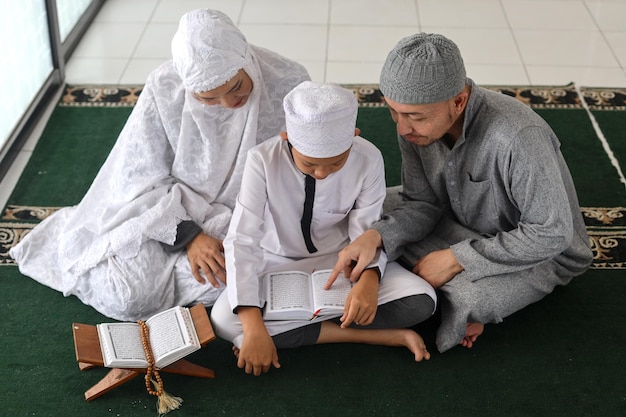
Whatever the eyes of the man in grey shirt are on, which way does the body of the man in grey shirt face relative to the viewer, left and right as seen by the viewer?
facing the viewer and to the left of the viewer

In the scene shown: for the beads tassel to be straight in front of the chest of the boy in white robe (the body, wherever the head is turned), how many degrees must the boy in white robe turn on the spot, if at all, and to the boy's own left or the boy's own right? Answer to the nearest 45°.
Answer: approximately 45° to the boy's own right

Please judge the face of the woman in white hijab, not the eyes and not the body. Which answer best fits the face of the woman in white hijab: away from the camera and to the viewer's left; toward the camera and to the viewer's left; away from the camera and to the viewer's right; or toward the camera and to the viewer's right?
toward the camera and to the viewer's right

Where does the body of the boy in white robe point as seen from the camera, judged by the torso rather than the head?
toward the camera

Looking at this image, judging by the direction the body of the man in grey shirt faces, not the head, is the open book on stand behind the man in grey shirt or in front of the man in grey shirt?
in front

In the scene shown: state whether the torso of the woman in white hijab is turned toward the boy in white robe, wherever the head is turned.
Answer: yes

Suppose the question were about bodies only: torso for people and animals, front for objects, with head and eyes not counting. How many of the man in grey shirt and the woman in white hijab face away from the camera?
0

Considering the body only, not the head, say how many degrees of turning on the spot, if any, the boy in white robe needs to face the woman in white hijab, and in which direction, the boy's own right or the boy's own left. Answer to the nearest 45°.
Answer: approximately 90° to the boy's own right

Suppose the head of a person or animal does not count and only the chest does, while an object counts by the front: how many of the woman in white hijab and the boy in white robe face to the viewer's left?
0

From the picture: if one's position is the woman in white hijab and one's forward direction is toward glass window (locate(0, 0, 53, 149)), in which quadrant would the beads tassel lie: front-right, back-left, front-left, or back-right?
back-left

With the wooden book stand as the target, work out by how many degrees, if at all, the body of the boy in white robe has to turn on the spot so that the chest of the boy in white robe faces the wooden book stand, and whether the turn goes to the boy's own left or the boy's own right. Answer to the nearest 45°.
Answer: approximately 45° to the boy's own right

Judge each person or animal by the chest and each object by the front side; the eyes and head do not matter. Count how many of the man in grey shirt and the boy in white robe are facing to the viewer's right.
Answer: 0

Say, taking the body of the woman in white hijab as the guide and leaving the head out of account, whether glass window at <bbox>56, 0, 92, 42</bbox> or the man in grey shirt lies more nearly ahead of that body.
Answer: the man in grey shirt

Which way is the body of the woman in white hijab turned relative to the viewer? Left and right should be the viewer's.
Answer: facing the viewer and to the right of the viewer

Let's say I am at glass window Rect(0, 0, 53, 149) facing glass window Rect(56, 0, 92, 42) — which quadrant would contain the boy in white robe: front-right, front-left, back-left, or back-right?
back-right

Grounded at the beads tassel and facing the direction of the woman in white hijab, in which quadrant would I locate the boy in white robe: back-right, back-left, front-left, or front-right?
front-right

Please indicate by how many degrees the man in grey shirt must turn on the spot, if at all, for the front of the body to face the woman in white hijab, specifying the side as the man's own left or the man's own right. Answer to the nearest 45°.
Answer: approximately 45° to the man's own right

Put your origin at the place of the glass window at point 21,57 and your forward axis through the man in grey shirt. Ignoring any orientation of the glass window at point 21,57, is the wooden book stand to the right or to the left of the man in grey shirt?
right

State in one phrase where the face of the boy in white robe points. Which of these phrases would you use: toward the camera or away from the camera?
toward the camera
